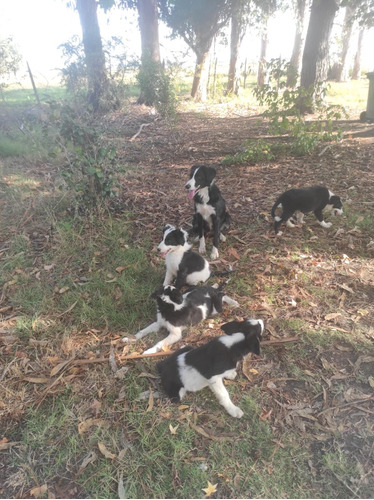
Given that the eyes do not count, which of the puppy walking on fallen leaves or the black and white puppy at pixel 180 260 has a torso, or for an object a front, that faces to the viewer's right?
the puppy walking on fallen leaves

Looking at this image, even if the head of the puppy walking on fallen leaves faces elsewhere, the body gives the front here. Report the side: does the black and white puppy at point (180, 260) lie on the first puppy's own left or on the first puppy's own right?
on the first puppy's own right

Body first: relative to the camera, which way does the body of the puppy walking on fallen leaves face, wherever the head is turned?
to the viewer's right

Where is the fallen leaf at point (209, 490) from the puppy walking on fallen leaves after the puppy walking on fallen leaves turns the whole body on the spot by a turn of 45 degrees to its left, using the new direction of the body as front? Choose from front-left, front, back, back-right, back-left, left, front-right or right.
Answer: back-right

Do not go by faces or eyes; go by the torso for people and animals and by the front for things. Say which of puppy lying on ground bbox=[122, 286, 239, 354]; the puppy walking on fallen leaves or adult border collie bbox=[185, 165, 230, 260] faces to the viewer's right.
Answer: the puppy walking on fallen leaves

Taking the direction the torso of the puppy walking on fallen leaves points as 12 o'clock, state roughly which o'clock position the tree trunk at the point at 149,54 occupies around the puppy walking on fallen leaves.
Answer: The tree trunk is roughly at 8 o'clock from the puppy walking on fallen leaves.

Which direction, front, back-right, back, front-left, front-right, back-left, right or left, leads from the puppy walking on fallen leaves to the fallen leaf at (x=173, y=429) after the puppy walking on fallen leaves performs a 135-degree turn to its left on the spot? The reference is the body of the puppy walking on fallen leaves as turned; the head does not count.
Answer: back-left

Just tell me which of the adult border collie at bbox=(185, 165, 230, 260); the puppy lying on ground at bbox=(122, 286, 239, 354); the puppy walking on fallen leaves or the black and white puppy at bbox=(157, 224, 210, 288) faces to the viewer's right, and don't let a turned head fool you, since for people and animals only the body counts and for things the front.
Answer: the puppy walking on fallen leaves

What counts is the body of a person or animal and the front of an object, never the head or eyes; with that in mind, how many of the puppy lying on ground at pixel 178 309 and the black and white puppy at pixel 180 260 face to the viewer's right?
0

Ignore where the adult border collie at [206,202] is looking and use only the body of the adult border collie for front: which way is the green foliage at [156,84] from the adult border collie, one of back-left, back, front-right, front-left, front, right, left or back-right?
back-right

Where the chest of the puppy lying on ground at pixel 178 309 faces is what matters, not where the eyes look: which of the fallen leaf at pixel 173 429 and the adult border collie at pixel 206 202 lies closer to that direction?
the fallen leaf

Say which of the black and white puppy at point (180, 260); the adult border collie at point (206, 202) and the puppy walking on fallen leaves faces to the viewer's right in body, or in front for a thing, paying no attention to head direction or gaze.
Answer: the puppy walking on fallen leaves
